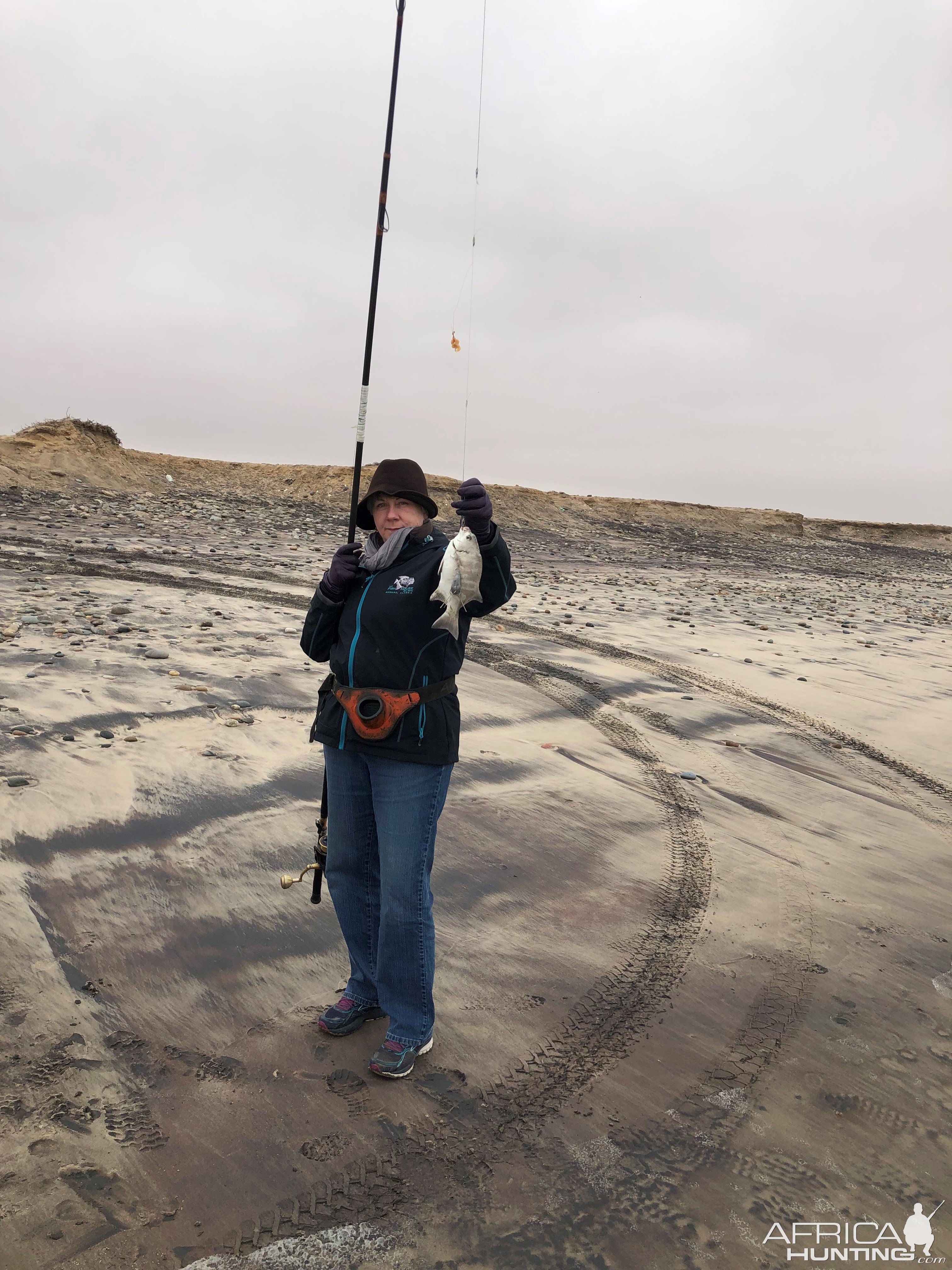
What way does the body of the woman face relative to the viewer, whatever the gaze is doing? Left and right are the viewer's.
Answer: facing the viewer and to the left of the viewer

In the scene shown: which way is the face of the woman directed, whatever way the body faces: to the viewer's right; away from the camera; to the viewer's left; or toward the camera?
toward the camera
